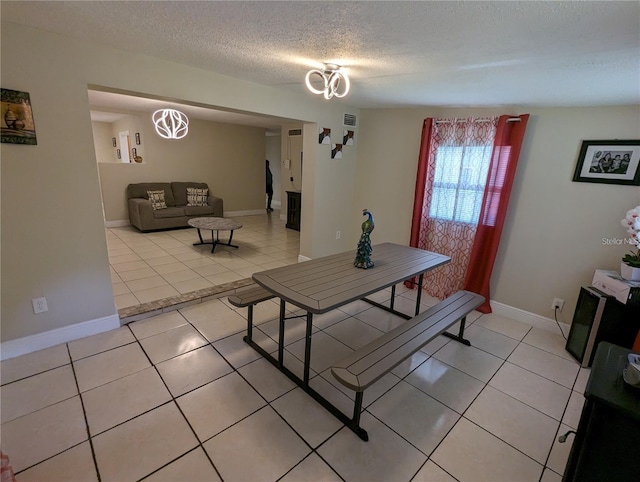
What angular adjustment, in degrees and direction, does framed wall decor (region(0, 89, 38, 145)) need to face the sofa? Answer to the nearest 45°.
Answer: approximately 90° to its left

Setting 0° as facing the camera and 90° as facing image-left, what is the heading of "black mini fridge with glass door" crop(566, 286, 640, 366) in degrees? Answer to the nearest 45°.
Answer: approximately 45°

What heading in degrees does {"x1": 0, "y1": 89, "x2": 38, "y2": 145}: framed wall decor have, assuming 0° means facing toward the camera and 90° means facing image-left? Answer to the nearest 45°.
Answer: approximately 315°

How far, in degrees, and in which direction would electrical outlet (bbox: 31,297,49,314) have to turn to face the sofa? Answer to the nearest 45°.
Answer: approximately 135° to its left

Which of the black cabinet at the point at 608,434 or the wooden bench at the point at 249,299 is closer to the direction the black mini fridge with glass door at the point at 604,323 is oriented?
the wooden bench

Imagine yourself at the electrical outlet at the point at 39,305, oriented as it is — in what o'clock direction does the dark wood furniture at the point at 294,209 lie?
The dark wood furniture is roughly at 8 o'clock from the electrical outlet.
